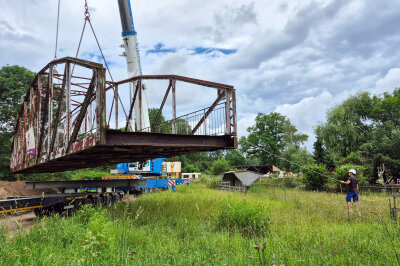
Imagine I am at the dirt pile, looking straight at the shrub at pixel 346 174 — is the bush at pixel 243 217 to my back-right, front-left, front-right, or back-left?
front-right

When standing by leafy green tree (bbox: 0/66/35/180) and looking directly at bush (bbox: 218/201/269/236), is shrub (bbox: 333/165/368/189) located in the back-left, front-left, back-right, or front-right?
front-left
